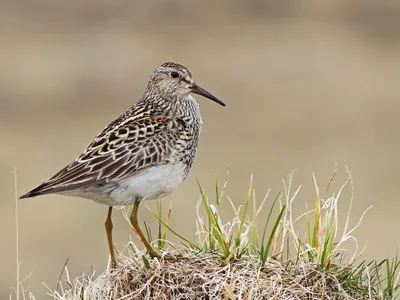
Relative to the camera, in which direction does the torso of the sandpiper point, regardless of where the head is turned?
to the viewer's right
